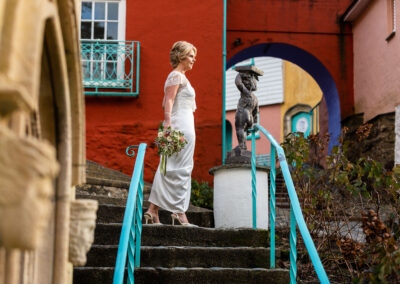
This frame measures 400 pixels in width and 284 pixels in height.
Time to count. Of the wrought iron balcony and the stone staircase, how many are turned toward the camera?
2

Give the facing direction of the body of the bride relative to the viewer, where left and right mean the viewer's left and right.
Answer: facing to the right of the viewer

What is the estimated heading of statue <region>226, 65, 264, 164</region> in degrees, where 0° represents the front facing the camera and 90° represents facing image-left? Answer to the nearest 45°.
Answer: approximately 315°

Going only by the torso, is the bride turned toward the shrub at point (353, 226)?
yes

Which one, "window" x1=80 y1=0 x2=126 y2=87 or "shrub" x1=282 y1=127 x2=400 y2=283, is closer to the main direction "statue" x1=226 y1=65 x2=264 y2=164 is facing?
the shrub

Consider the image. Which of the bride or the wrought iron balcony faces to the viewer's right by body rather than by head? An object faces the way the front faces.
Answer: the bride

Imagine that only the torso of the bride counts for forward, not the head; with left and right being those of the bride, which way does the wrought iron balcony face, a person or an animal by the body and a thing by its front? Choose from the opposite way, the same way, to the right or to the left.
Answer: to the right

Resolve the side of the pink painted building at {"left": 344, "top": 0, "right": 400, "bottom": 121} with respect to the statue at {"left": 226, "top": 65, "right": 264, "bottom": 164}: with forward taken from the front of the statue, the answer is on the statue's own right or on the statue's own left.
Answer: on the statue's own left

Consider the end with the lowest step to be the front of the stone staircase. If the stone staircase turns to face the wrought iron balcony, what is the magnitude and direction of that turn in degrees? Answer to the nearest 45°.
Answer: approximately 180°
